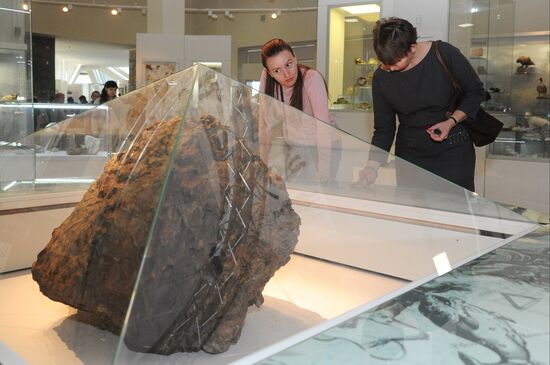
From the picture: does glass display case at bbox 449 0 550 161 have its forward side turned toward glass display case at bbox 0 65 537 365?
yes

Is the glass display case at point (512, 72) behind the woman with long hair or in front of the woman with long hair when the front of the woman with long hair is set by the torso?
behind

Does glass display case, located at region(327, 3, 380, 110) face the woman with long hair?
yes

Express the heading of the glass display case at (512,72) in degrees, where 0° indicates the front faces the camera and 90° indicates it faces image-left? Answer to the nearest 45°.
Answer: approximately 0°

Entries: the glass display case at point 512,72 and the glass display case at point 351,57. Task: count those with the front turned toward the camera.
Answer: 2

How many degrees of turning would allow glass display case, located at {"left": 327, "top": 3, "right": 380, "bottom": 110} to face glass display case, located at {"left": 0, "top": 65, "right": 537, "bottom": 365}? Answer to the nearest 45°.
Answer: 0° — it already faces it
